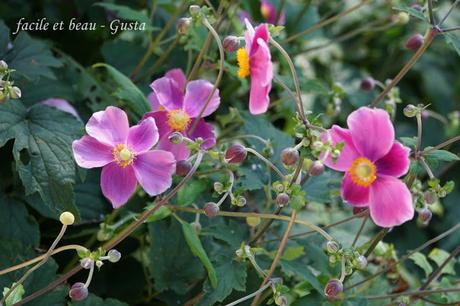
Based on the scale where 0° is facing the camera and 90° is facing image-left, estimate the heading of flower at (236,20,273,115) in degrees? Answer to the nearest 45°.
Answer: approximately 90°
